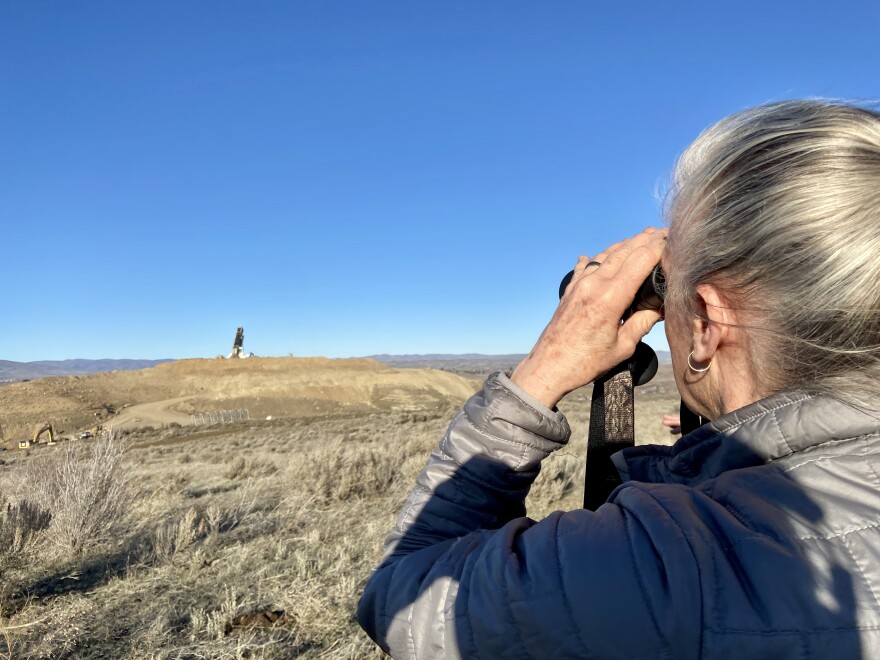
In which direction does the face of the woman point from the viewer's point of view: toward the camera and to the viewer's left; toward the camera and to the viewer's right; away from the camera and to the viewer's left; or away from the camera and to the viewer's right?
away from the camera and to the viewer's left

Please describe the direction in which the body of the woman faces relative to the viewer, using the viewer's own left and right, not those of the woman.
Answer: facing away from the viewer and to the left of the viewer

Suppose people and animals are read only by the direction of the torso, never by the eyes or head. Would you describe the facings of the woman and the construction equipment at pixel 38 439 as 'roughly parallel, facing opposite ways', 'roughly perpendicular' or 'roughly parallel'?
roughly perpendicular

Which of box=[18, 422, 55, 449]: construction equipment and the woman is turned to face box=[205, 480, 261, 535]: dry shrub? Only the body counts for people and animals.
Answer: the woman
